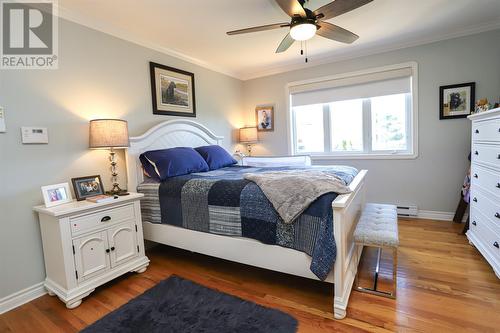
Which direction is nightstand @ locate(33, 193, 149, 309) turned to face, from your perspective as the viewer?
facing the viewer and to the right of the viewer

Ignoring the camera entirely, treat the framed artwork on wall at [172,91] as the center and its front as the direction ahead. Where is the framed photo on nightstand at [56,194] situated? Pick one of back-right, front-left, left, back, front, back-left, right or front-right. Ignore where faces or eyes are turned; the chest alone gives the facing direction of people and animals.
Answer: right

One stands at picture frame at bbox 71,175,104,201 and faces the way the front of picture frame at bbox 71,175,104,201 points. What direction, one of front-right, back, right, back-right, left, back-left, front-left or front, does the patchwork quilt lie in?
front

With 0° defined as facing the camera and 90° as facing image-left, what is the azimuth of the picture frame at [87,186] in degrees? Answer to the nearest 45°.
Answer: approximately 315°

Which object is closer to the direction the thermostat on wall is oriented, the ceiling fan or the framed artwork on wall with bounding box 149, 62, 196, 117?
the ceiling fan

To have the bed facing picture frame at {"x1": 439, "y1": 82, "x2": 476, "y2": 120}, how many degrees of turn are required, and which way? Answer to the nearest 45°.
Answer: approximately 90° to its left

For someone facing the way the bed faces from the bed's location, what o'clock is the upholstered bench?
The upholstered bench is roughly at 11 o'clock from the bed.

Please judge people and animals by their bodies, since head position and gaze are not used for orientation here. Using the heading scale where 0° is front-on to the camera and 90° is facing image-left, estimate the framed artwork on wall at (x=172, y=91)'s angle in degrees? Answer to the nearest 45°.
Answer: approximately 315°

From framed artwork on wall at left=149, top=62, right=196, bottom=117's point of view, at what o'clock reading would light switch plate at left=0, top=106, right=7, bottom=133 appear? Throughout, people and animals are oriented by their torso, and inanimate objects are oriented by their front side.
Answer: The light switch plate is roughly at 3 o'clock from the framed artwork on wall.

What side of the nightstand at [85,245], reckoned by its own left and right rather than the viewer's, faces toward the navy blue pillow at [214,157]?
left

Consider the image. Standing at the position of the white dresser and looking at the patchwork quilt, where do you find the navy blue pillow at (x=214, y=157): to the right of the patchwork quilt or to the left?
right
